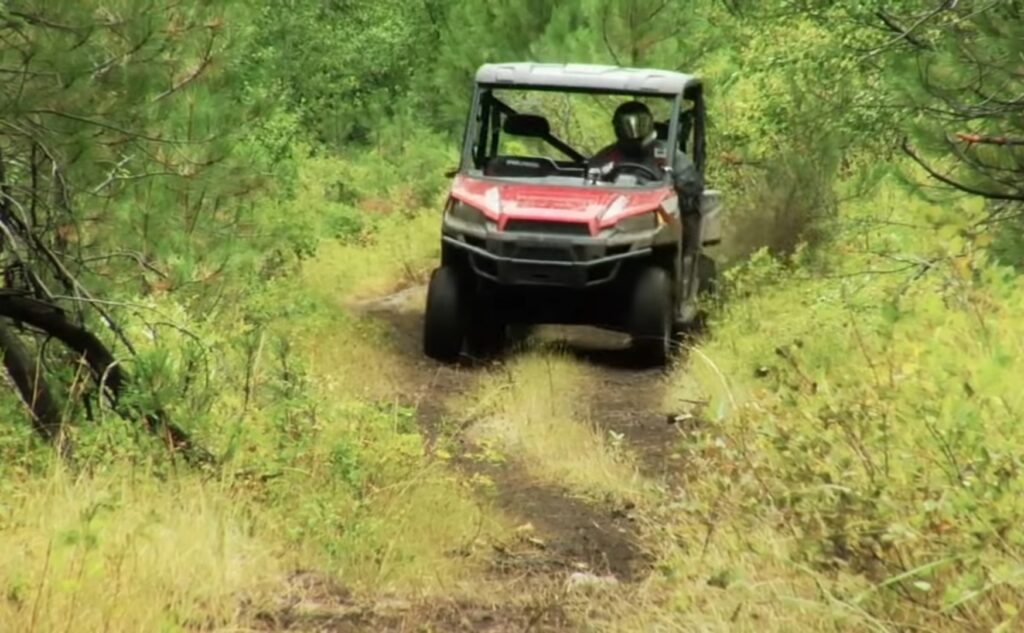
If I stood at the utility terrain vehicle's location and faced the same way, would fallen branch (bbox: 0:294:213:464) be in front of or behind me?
in front

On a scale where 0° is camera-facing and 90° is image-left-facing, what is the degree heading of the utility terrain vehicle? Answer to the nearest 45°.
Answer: approximately 0°

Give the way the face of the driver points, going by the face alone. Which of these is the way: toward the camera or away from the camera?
toward the camera

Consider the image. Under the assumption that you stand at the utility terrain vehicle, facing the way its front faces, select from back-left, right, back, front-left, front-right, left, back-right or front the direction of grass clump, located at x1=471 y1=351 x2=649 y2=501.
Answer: front
